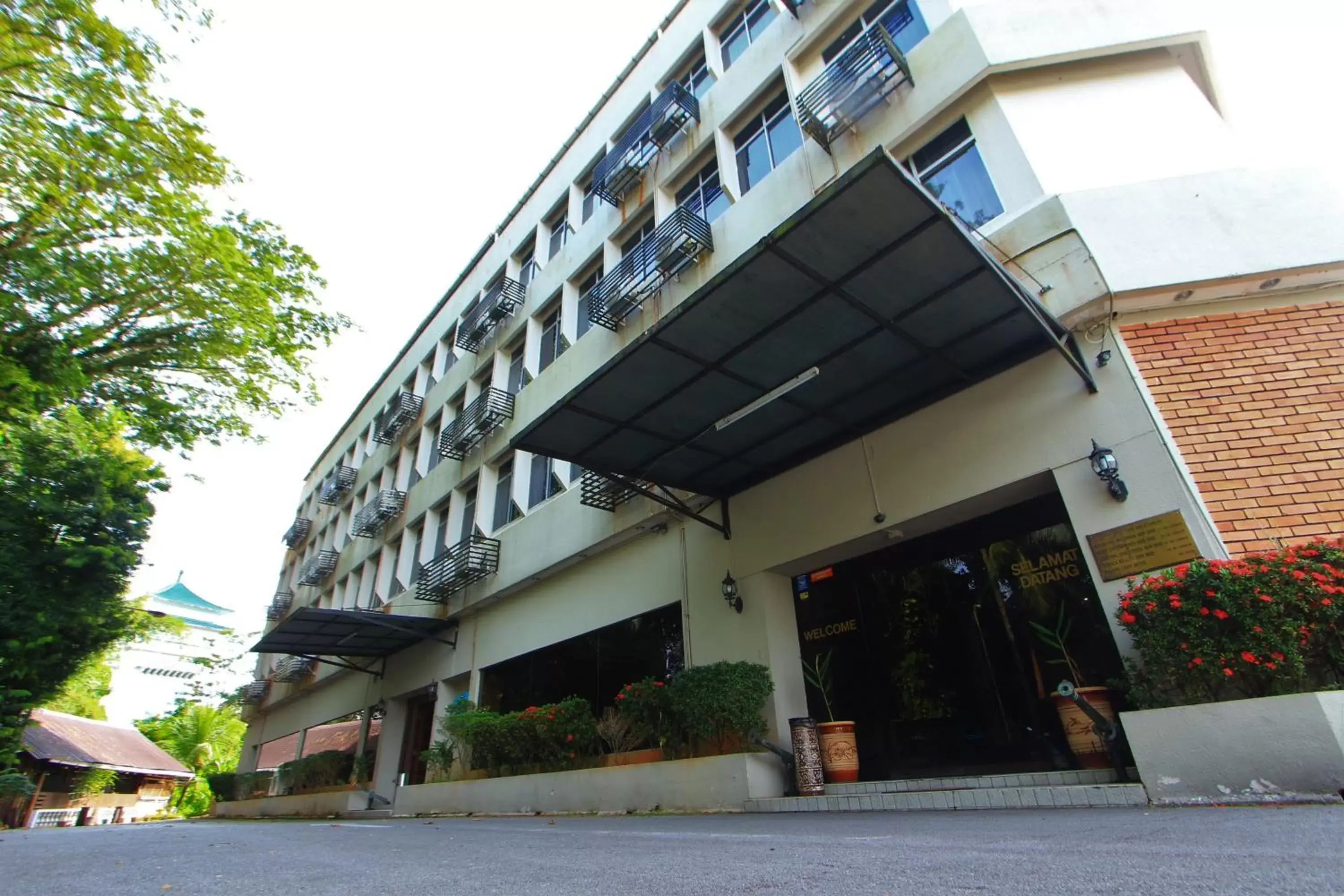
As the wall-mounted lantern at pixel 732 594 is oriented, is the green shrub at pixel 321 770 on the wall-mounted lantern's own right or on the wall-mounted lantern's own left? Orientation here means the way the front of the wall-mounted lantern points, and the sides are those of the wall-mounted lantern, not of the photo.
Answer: on the wall-mounted lantern's own right

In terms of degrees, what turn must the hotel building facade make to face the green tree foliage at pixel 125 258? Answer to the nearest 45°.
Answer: approximately 45° to its right

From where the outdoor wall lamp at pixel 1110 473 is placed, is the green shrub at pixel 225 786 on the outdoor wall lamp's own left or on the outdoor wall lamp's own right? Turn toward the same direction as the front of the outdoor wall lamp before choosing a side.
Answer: on the outdoor wall lamp's own right

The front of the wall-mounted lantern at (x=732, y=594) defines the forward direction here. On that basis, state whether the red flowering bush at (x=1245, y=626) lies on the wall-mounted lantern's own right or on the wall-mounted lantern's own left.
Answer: on the wall-mounted lantern's own left

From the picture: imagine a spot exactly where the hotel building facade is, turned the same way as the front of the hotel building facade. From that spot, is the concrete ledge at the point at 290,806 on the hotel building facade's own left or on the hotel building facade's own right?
on the hotel building facade's own right

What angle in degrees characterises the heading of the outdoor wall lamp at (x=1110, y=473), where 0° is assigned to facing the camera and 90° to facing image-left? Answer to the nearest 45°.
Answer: approximately 45°
